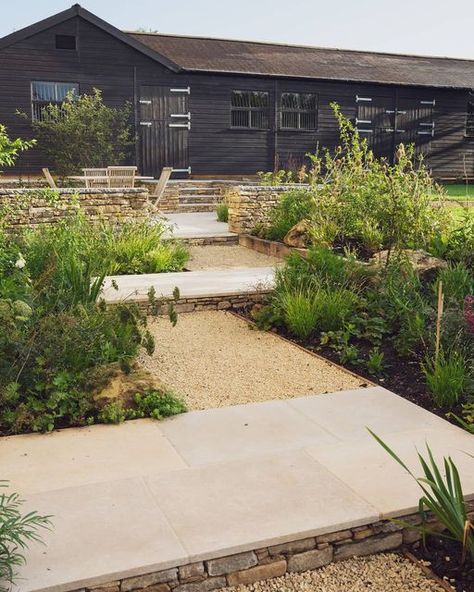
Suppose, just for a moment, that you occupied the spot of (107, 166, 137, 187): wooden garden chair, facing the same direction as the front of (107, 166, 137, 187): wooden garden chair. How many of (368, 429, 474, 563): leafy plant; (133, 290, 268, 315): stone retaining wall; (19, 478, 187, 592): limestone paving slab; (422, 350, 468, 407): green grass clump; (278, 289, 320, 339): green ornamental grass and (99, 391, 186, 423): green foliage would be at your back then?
6

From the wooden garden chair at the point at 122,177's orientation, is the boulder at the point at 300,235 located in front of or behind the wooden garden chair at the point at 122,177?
behind

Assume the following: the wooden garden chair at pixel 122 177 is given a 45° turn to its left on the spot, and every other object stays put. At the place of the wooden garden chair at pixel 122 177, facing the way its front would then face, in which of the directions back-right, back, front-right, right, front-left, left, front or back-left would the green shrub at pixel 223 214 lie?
back

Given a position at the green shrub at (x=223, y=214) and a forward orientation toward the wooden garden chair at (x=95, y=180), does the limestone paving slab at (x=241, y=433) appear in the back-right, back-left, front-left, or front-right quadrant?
back-left

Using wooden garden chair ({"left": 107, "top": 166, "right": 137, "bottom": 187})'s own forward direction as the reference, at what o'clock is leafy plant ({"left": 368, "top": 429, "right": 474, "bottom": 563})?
The leafy plant is roughly at 6 o'clock from the wooden garden chair.

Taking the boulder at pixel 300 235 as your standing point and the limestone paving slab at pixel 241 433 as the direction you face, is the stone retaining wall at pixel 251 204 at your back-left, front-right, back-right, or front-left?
back-right

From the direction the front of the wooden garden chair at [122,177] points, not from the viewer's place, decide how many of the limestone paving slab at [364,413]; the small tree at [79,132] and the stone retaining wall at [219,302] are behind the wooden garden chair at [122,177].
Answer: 2

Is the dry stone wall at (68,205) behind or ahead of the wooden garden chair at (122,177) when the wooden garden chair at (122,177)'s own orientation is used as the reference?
behind

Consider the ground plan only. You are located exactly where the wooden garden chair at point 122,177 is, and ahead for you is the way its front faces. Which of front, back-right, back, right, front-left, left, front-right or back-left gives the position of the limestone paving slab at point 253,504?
back

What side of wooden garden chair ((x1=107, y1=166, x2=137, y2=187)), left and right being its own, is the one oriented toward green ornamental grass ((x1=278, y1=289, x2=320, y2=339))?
back

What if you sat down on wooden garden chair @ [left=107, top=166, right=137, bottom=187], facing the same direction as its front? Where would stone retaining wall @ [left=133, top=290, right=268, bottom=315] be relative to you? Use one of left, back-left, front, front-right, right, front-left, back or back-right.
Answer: back

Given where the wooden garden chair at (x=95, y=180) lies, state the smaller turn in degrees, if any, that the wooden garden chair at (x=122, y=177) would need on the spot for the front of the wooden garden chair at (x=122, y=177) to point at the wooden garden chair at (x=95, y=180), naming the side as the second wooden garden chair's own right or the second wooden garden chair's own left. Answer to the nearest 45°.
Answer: approximately 90° to the second wooden garden chair's own left

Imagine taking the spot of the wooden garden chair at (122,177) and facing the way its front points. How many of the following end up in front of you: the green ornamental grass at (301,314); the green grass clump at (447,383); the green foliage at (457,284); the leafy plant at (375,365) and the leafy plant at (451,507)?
0

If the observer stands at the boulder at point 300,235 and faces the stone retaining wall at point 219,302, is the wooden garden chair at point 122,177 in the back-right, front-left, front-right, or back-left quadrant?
back-right

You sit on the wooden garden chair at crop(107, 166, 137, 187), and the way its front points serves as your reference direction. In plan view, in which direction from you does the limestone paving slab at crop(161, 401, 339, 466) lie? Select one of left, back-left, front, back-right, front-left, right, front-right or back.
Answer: back

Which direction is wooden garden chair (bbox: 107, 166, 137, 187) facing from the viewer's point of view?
away from the camera

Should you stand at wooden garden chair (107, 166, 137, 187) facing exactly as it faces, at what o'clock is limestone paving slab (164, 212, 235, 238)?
The limestone paving slab is roughly at 5 o'clock from the wooden garden chair.
